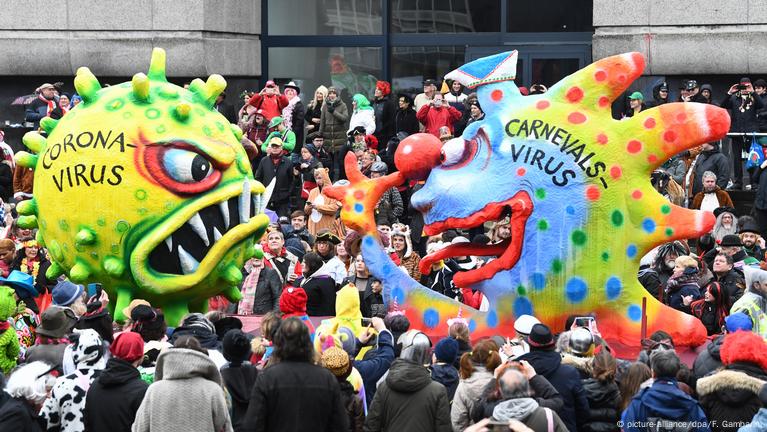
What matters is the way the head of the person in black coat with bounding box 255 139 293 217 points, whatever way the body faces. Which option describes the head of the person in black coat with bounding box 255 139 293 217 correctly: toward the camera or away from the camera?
toward the camera

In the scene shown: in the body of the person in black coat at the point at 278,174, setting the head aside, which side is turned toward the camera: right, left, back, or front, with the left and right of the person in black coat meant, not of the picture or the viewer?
front

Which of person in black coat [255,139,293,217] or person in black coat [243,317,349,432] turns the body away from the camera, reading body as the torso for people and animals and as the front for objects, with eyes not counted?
person in black coat [243,317,349,432]

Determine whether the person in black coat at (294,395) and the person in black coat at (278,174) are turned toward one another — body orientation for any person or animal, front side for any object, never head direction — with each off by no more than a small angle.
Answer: yes

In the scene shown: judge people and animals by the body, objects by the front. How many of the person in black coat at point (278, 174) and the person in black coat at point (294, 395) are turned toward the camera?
1

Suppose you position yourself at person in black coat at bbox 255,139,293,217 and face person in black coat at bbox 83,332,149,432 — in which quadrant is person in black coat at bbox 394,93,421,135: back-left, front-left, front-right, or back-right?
back-left

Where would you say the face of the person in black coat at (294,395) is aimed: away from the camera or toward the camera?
away from the camera

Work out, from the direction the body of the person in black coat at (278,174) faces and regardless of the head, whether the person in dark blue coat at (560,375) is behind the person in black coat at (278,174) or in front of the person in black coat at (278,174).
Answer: in front

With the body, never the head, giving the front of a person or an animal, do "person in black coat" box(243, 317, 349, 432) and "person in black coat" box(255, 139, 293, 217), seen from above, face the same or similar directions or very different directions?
very different directions

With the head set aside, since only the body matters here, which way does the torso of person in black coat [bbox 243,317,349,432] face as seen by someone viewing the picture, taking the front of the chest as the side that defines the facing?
away from the camera

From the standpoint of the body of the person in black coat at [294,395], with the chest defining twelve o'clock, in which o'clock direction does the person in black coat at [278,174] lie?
the person in black coat at [278,174] is roughly at 12 o'clock from the person in black coat at [294,395].

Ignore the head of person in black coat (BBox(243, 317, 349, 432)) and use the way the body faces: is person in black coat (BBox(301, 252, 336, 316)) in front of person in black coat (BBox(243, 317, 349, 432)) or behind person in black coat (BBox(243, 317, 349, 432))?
in front

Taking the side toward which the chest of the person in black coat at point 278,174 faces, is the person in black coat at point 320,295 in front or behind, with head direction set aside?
in front

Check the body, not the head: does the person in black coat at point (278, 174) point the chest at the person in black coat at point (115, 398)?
yes

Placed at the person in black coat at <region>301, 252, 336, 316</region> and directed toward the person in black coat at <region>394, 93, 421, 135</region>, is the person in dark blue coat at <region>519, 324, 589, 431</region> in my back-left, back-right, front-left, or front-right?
back-right
